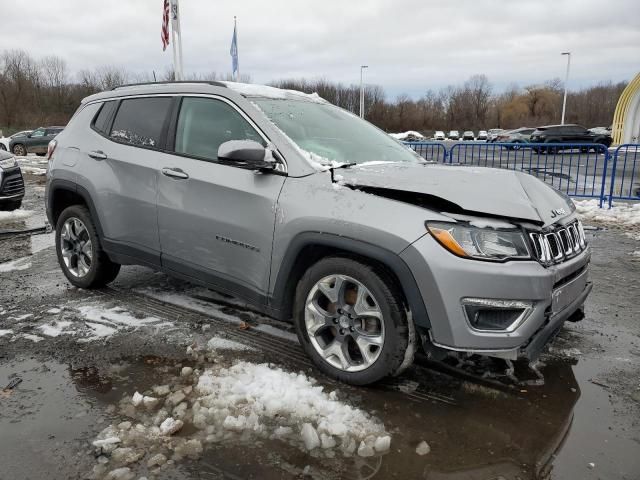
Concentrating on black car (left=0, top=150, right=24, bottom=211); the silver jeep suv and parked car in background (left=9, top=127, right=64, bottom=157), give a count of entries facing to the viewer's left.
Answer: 1

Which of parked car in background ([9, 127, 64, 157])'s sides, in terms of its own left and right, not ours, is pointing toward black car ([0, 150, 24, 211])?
left

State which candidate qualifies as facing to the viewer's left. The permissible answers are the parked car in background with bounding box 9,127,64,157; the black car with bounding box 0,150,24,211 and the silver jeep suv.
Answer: the parked car in background

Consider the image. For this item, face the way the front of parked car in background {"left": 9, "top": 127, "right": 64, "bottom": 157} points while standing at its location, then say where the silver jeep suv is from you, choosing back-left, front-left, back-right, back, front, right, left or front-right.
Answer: left

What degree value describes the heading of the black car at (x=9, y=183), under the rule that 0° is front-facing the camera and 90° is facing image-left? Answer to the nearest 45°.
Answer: approximately 315°

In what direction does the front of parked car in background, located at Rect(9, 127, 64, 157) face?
to the viewer's left

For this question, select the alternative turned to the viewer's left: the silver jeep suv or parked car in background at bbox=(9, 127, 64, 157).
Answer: the parked car in background

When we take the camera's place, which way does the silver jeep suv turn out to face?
facing the viewer and to the right of the viewer

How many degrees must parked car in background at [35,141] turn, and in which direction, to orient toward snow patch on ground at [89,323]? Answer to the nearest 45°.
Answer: approximately 90° to its left

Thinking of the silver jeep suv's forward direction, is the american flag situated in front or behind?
behind

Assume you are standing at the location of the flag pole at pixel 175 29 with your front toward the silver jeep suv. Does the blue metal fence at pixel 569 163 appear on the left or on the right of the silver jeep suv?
left
